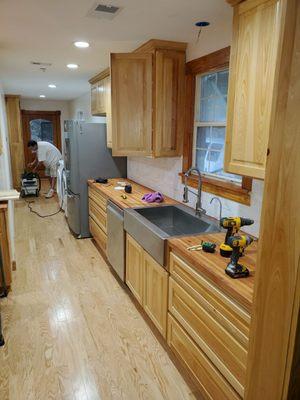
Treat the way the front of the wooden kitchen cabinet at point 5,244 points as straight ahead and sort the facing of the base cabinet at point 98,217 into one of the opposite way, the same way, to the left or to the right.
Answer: the opposite way

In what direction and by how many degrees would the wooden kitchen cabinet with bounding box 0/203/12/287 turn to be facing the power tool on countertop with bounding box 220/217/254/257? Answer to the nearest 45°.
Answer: approximately 45° to its right

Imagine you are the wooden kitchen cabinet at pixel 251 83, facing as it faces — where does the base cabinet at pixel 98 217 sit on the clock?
The base cabinet is roughly at 3 o'clock from the wooden kitchen cabinet.

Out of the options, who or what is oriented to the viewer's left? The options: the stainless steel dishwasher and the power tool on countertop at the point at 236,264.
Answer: the stainless steel dishwasher

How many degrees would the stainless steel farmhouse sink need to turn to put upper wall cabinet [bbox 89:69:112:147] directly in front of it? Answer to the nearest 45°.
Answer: approximately 90° to its right

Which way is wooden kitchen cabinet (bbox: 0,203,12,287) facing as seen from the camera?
to the viewer's right

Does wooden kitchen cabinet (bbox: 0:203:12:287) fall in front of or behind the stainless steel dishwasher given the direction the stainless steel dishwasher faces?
in front

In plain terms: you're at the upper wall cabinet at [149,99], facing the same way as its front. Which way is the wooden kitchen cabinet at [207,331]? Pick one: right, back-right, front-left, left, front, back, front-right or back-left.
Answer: front-left

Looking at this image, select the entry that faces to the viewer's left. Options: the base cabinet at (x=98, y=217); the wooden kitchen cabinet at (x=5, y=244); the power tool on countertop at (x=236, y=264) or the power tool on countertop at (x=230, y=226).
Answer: the base cabinet

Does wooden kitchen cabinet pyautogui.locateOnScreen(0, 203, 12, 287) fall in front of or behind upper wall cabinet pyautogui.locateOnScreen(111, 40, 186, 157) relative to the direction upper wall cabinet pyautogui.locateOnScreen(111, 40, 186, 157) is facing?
in front

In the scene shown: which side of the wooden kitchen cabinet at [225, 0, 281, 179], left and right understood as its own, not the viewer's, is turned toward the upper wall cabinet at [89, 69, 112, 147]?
right

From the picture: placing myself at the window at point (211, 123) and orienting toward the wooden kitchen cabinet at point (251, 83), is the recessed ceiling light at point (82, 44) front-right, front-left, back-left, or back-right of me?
back-right
